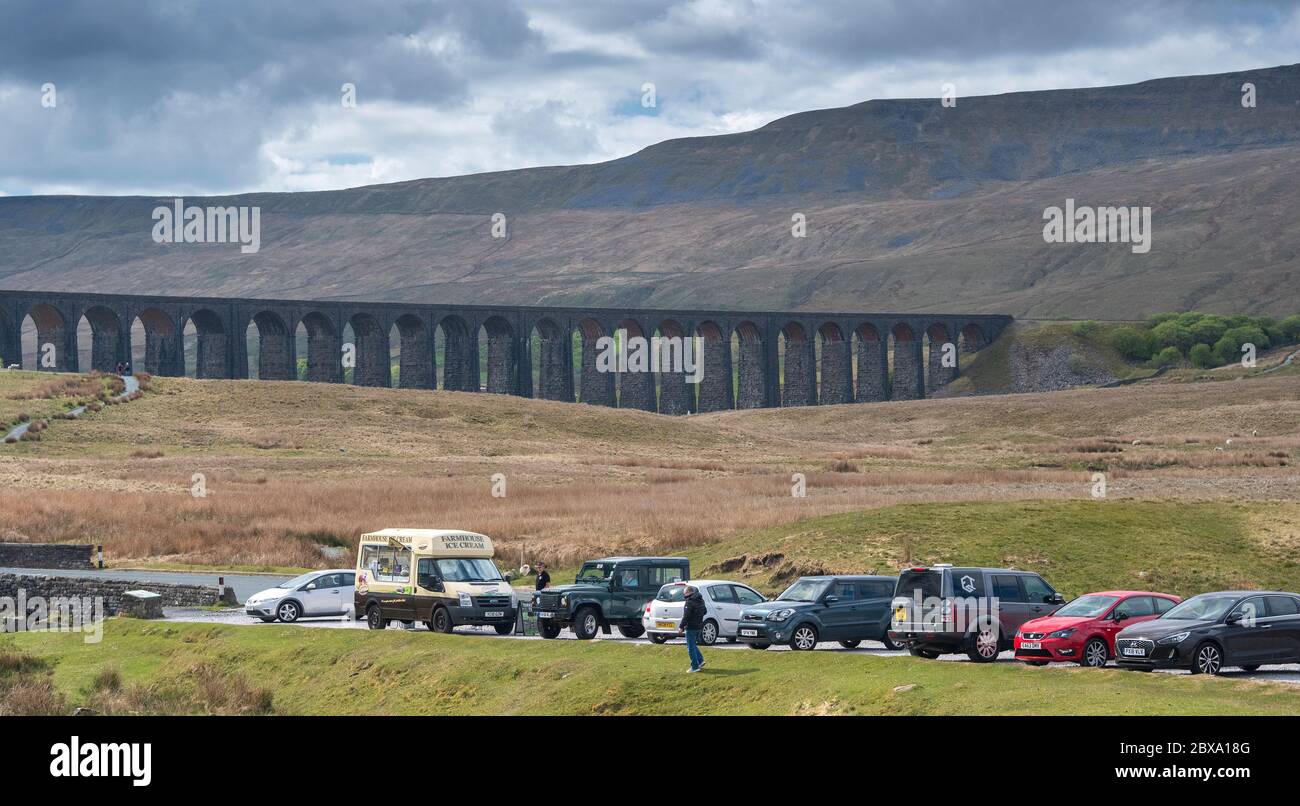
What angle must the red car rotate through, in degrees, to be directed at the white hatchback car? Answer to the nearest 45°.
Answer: approximately 90° to its right

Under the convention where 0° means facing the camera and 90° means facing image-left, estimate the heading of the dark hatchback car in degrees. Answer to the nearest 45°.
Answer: approximately 45°

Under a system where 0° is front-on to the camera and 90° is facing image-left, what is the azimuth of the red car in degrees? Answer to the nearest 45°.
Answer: approximately 45°

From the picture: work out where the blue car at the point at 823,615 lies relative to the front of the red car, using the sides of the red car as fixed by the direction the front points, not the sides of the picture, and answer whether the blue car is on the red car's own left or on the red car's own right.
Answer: on the red car's own right

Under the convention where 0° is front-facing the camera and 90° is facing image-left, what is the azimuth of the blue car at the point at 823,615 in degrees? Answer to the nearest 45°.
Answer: approximately 45°

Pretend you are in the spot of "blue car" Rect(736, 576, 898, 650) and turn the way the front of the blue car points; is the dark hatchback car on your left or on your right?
on your left

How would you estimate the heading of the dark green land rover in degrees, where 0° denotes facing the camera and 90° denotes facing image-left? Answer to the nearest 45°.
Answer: approximately 45°

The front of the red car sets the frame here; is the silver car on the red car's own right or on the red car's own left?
on the red car's own right

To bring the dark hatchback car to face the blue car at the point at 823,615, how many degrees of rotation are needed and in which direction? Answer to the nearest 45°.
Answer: approximately 90° to its right

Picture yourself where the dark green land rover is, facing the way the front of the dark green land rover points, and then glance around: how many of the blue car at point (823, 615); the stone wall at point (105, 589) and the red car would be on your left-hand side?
2

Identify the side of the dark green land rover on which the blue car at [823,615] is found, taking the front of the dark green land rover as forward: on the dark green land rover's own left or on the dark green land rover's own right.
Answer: on the dark green land rover's own left

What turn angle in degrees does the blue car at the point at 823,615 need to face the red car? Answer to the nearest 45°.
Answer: approximately 90° to its left
